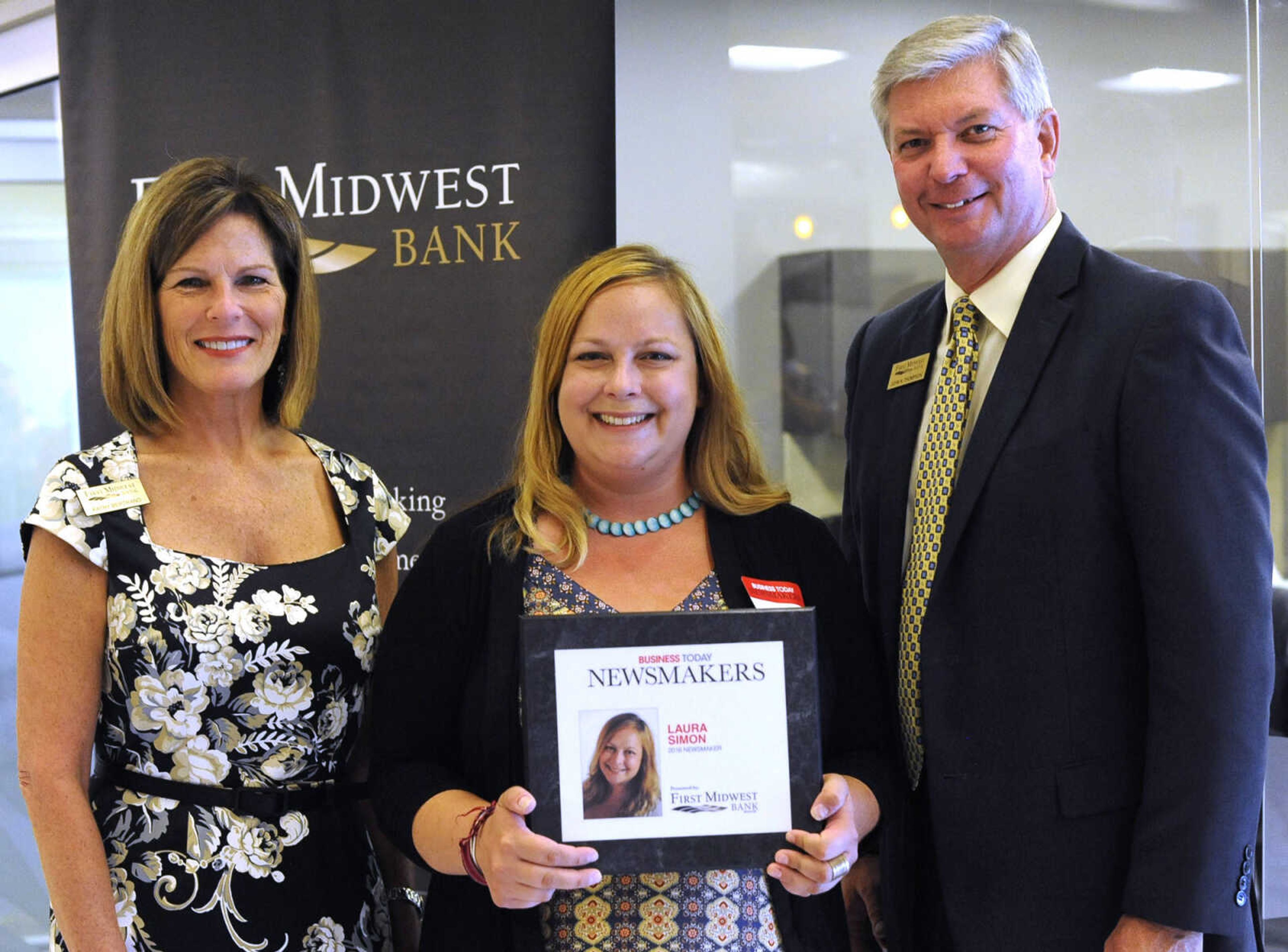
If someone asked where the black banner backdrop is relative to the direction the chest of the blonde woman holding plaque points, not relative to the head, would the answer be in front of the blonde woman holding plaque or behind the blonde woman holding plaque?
behind

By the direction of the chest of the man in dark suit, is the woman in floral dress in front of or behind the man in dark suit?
in front

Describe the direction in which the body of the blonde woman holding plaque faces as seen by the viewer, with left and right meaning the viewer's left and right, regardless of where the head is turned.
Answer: facing the viewer

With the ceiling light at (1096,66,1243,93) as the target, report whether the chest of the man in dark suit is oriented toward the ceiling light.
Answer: no

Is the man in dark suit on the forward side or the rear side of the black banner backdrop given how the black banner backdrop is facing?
on the forward side

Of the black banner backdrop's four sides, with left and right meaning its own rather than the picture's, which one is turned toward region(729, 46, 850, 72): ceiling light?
left

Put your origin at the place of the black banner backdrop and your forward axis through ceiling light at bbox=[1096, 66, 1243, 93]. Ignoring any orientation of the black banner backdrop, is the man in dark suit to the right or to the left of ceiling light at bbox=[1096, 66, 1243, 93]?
right

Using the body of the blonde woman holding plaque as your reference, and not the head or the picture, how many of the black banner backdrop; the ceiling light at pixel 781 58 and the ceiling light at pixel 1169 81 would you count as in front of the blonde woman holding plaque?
0

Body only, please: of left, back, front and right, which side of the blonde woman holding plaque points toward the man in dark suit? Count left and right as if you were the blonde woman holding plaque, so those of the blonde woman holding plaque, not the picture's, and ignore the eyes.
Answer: left

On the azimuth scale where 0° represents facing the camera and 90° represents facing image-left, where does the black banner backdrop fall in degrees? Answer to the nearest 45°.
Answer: approximately 0°

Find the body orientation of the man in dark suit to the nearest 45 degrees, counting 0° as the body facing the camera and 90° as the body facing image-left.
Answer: approximately 45°

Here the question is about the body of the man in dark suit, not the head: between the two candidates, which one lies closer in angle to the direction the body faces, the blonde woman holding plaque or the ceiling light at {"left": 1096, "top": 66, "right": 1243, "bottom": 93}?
the blonde woman holding plaque

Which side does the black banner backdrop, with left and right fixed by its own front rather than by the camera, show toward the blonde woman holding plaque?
front

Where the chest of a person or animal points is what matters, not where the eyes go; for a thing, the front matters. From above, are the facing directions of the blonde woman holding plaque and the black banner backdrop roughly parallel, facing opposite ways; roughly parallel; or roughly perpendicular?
roughly parallel

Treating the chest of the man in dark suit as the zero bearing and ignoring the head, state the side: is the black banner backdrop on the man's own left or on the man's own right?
on the man's own right

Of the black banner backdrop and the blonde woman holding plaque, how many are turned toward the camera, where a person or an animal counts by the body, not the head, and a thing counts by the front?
2

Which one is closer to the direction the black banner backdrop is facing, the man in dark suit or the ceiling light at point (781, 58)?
the man in dark suit

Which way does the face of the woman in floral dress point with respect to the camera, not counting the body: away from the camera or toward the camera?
toward the camera

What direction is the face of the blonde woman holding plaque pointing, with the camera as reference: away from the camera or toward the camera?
toward the camera
